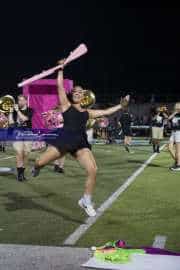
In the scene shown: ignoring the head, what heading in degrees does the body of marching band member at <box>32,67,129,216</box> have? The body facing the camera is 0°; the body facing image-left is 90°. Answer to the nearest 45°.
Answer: approximately 0°

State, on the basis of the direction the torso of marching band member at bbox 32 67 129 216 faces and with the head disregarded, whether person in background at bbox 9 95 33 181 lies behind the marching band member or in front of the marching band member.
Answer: behind
